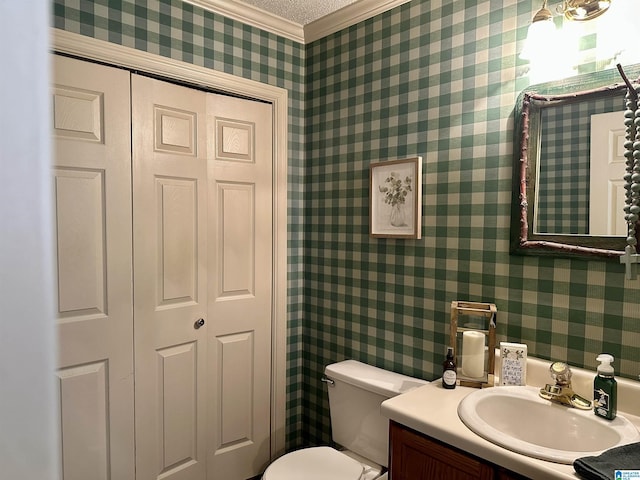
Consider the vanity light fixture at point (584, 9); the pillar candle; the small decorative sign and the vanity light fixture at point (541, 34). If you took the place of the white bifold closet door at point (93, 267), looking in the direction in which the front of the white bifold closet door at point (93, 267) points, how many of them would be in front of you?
4

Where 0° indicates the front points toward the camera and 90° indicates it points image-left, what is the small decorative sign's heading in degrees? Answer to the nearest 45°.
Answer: approximately 0°

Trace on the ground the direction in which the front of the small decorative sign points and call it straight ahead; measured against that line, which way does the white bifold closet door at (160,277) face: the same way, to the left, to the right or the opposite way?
to the left

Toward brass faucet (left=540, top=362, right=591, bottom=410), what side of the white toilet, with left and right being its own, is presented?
left

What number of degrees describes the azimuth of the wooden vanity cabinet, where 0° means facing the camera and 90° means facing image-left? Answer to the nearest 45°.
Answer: approximately 45°

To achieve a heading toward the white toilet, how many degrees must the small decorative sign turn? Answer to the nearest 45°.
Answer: approximately 90° to its right

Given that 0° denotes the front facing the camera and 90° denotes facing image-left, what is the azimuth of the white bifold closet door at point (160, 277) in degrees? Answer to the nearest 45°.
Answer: approximately 315°
